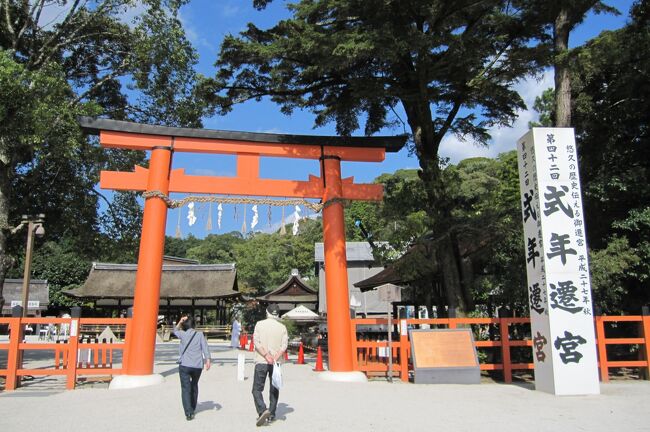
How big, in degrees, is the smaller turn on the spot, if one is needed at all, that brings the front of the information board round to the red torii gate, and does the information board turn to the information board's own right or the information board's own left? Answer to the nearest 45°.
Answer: approximately 90° to the information board's own right

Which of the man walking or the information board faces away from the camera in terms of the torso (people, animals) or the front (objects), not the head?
the man walking

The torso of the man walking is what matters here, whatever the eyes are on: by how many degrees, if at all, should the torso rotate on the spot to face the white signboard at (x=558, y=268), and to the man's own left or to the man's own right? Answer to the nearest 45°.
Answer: approximately 90° to the man's own right

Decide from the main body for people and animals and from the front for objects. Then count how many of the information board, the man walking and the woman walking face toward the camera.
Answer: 1

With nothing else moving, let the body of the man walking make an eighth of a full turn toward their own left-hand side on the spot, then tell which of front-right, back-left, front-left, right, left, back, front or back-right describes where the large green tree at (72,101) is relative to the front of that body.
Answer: front

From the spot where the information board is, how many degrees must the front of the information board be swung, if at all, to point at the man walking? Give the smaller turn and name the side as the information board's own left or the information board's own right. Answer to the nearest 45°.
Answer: approximately 45° to the information board's own right

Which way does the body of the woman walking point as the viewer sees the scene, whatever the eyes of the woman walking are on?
away from the camera

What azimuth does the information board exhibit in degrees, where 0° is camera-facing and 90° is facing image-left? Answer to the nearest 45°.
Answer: approximately 0°

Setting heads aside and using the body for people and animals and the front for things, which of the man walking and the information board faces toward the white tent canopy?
the man walking

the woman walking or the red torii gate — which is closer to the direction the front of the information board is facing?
the woman walking

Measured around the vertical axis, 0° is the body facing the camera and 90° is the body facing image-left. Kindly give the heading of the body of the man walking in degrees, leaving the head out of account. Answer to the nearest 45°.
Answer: approximately 180°

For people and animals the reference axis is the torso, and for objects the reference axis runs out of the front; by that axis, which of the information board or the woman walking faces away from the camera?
the woman walking

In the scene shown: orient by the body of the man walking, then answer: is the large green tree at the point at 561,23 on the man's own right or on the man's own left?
on the man's own right

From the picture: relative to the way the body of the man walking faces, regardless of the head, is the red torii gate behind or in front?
in front

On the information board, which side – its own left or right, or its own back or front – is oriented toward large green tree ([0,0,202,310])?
right
